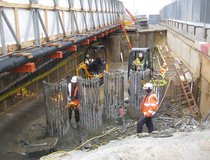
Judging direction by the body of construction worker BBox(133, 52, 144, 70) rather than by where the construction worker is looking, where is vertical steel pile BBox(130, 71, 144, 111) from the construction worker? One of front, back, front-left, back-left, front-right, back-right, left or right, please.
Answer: front-left

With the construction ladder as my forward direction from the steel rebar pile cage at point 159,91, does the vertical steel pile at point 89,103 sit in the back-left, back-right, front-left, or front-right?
back-right

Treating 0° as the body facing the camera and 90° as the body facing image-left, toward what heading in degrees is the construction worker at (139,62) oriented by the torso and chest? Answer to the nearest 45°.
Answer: approximately 45°

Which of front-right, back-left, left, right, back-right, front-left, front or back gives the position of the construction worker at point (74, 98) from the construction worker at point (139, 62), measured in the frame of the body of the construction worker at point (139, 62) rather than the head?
front

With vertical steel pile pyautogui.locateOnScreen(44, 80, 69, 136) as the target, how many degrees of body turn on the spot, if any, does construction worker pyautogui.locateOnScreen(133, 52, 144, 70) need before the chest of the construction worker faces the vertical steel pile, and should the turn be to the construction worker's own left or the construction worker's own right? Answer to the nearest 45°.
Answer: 0° — they already face it

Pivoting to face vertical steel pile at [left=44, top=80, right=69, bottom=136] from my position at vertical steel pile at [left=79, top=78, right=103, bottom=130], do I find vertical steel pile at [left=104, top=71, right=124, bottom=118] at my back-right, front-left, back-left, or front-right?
back-right

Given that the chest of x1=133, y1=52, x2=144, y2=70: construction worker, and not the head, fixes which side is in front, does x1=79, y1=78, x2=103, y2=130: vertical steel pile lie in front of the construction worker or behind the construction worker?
in front

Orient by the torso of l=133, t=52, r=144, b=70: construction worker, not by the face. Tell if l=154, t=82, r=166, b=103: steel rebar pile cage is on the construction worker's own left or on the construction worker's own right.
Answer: on the construction worker's own left

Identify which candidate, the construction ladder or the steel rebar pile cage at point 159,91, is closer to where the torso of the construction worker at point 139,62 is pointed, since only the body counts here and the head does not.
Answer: the steel rebar pile cage

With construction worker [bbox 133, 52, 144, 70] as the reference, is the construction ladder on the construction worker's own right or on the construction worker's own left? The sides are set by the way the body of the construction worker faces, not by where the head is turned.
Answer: on the construction worker's own left
